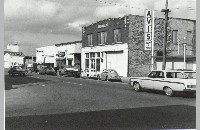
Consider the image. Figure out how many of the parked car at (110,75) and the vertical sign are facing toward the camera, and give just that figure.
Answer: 1

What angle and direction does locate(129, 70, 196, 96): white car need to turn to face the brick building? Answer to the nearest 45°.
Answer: approximately 45° to its right

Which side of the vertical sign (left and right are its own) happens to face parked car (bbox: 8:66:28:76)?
right

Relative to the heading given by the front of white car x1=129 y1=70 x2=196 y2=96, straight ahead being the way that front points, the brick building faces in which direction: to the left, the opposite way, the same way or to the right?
to the left

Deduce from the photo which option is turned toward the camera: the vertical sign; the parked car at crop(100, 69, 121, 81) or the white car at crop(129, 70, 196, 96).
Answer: the vertical sign

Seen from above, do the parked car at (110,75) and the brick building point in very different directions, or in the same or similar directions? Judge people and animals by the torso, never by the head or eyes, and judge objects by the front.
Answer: very different directions

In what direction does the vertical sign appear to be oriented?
toward the camera

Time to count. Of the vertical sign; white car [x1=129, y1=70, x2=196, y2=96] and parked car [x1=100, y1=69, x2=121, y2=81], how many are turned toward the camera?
1

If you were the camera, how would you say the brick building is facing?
facing the viewer and to the left of the viewer

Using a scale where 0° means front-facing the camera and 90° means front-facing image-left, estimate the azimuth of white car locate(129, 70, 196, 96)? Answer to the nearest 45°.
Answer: approximately 135°

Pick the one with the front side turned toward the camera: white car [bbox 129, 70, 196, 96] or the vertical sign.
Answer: the vertical sign
